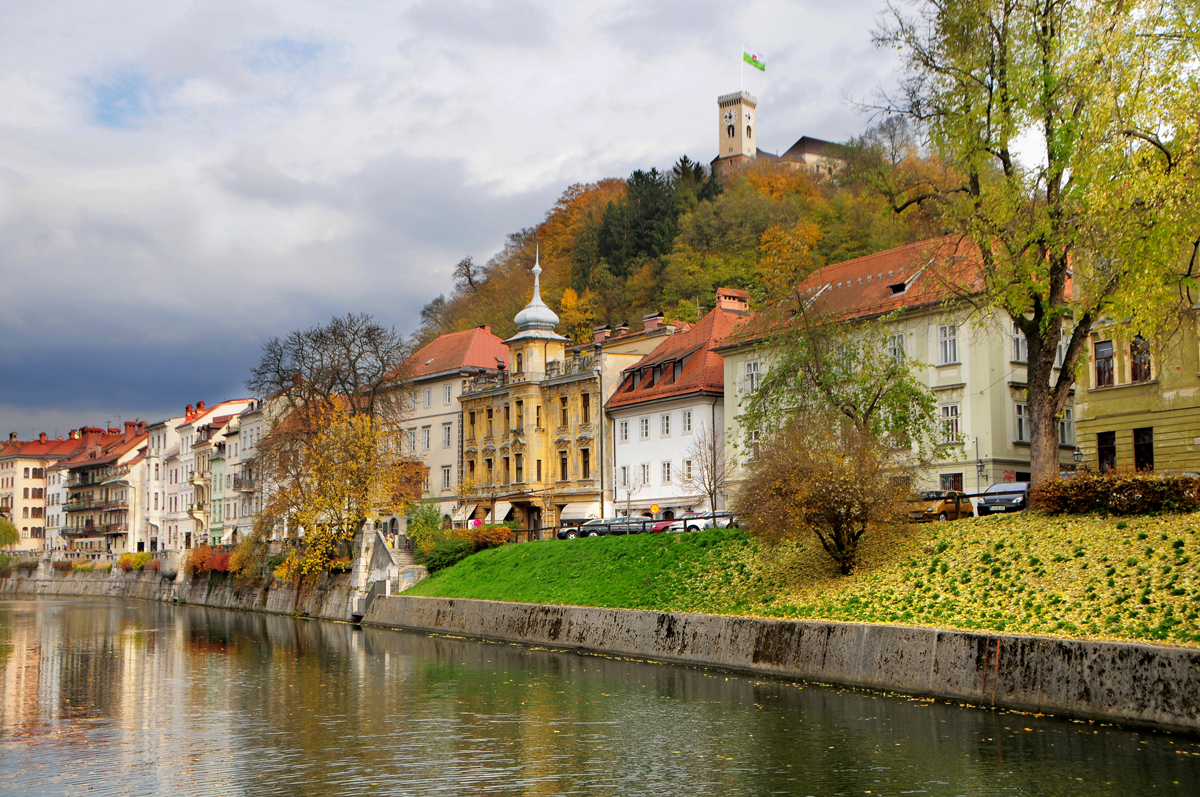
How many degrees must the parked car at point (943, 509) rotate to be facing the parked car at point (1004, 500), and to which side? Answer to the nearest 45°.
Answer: approximately 180°

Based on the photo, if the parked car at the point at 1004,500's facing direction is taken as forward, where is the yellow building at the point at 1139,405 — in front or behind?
behind

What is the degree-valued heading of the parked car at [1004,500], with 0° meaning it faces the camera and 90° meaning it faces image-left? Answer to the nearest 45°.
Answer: approximately 45°

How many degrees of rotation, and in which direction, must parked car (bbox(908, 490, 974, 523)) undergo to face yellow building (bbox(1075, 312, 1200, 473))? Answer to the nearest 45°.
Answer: approximately 180°

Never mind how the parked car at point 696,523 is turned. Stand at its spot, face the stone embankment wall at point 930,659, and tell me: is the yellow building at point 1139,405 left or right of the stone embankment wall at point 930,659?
left

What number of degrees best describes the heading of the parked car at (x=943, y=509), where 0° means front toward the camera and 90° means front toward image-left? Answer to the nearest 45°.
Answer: approximately 45°

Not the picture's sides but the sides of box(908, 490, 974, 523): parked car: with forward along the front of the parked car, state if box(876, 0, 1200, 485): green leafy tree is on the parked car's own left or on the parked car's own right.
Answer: on the parked car's own left
